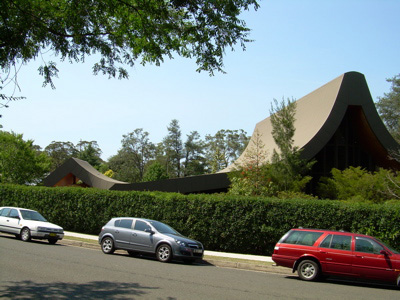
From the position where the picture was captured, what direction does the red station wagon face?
facing to the right of the viewer

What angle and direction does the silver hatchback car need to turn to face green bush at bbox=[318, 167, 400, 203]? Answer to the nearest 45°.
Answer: approximately 90° to its left

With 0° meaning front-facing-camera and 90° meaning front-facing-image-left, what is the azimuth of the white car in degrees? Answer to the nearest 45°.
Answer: approximately 315°

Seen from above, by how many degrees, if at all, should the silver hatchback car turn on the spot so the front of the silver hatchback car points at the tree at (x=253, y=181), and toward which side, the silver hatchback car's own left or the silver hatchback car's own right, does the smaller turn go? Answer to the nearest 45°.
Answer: approximately 90° to the silver hatchback car's own left

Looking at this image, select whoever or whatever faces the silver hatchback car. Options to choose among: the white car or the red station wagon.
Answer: the white car

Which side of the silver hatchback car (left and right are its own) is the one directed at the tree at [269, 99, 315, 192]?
left

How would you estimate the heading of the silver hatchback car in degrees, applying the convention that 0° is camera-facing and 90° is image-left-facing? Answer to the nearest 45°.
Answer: approximately 315°

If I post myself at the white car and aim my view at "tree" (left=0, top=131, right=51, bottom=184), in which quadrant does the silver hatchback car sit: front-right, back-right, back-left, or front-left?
back-right

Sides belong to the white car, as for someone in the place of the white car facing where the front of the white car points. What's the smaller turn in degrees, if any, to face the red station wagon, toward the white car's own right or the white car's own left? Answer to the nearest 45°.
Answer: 0° — it already faces it

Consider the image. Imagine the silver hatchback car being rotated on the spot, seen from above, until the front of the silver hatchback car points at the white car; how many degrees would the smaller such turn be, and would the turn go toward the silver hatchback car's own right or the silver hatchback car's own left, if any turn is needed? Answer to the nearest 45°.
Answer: approximately 180°

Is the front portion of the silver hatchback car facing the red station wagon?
yes

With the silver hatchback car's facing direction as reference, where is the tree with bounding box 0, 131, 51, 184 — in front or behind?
behind
